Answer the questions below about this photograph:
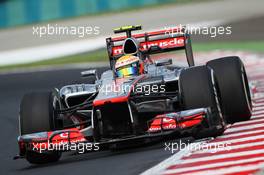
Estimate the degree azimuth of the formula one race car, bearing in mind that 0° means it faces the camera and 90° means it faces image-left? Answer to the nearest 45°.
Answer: approximately 0°
